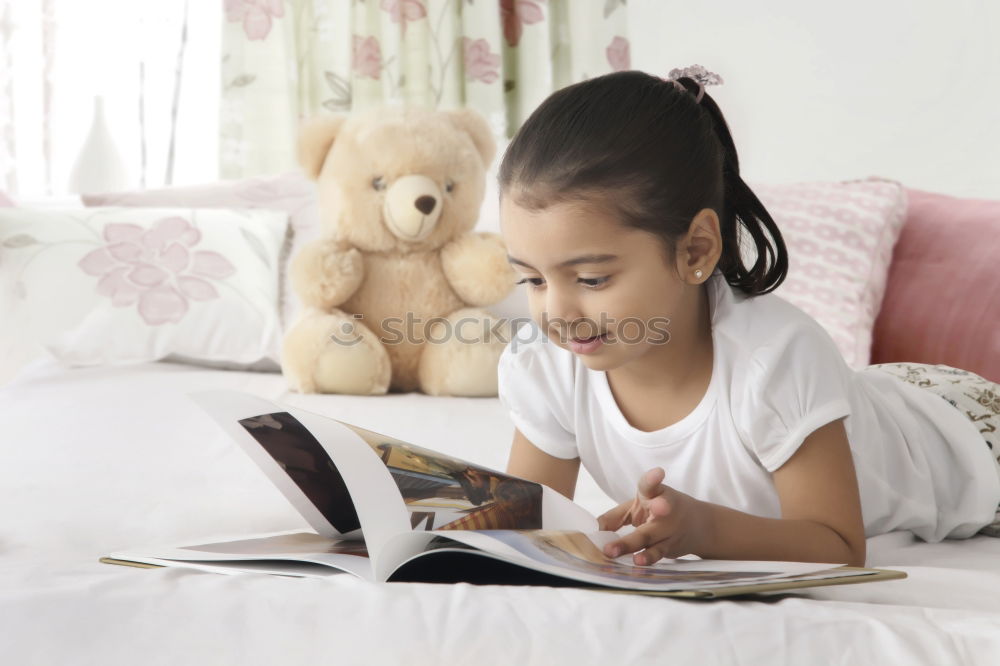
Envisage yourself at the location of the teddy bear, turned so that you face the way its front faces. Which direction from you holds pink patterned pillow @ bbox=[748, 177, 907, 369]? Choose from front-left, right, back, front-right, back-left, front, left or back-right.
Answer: left

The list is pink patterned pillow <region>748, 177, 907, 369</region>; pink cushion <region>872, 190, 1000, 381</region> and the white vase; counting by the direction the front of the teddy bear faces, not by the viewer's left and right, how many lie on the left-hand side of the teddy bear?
2

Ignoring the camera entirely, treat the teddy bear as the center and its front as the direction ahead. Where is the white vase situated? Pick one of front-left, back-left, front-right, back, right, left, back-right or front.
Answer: back-right

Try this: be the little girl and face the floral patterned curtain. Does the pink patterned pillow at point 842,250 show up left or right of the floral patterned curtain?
right

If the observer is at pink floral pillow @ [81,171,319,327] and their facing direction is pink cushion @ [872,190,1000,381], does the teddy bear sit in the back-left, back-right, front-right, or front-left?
front-right

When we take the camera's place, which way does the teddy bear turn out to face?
facing the viewer

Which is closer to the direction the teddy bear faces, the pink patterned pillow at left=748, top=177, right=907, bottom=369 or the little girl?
the little girl

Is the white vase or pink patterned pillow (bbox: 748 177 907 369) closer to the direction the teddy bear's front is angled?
the pink patterned pillow

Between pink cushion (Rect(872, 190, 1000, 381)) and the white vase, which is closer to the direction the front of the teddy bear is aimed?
the pink cushion

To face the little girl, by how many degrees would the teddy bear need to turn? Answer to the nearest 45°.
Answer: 0° — it already faces them

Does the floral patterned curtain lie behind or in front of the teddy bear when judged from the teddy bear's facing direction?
behind
